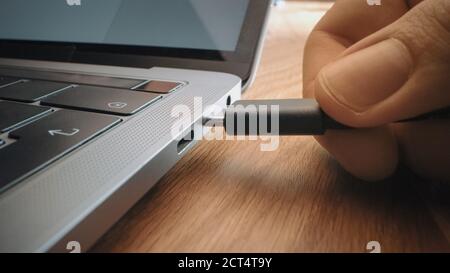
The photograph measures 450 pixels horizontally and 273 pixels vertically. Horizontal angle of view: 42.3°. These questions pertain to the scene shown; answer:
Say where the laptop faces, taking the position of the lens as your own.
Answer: facing the viewer and to the left of the viewer

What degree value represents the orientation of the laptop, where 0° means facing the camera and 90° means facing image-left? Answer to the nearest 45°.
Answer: approximately 45°
